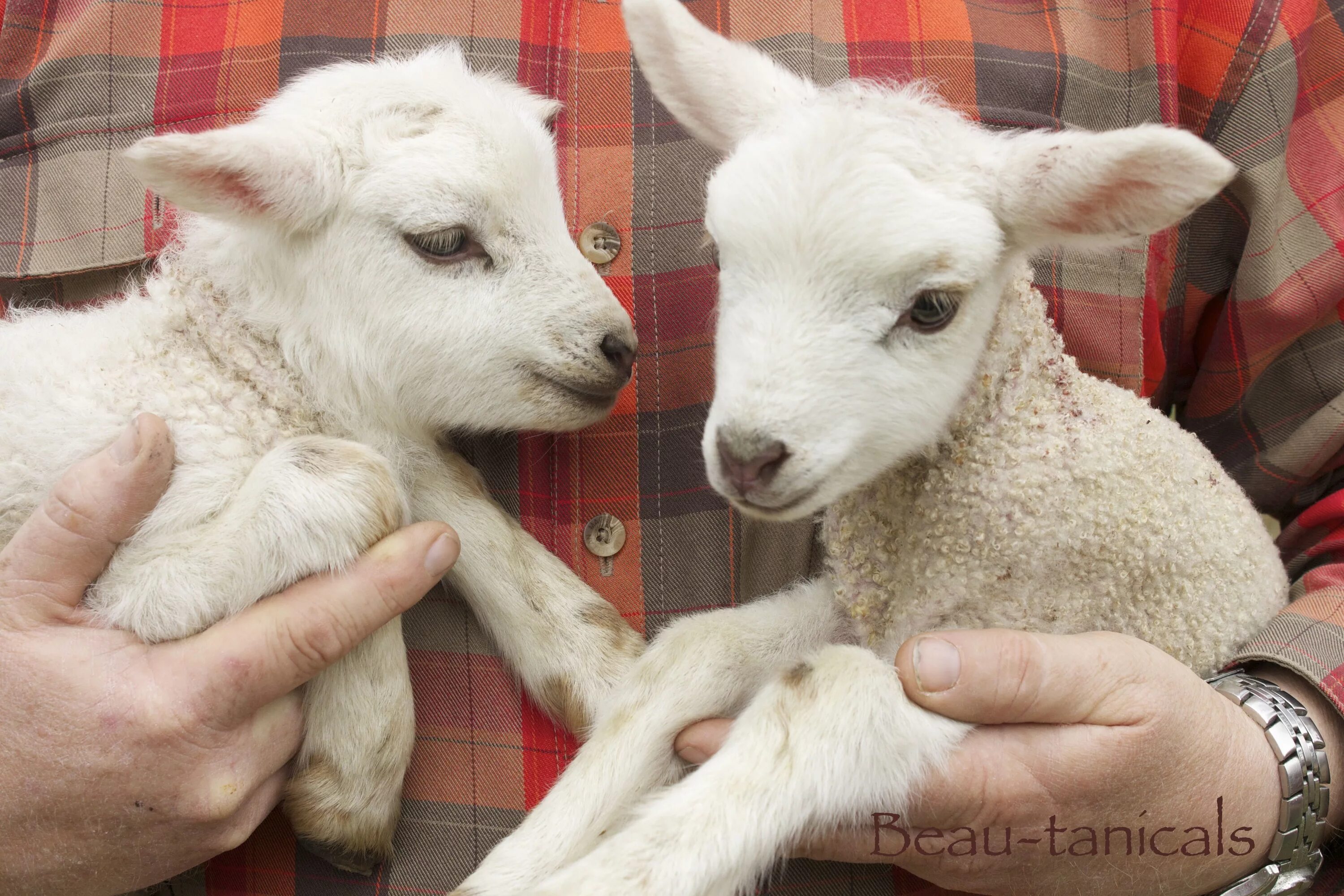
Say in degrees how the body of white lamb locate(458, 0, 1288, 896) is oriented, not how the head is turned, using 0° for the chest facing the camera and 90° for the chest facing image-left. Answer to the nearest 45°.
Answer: approximately 45°

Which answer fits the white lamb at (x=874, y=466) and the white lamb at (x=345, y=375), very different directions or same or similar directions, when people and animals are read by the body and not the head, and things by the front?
very different directions

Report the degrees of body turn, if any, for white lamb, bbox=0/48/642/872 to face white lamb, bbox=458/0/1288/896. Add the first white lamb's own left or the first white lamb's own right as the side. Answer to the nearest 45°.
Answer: approximately 45° to the first white lamb's own right

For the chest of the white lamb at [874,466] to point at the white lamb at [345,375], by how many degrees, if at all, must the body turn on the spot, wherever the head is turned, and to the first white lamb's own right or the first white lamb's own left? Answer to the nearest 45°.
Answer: approximately 45° to the first white lamb's own right

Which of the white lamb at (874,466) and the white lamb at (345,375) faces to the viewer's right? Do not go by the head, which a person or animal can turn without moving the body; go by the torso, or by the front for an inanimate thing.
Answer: the white lamb at (345,375)

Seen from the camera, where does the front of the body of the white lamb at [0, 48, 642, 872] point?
to the viewer's right

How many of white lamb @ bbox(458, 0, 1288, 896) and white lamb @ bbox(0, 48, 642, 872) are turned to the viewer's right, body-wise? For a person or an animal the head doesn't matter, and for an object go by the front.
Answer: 1
